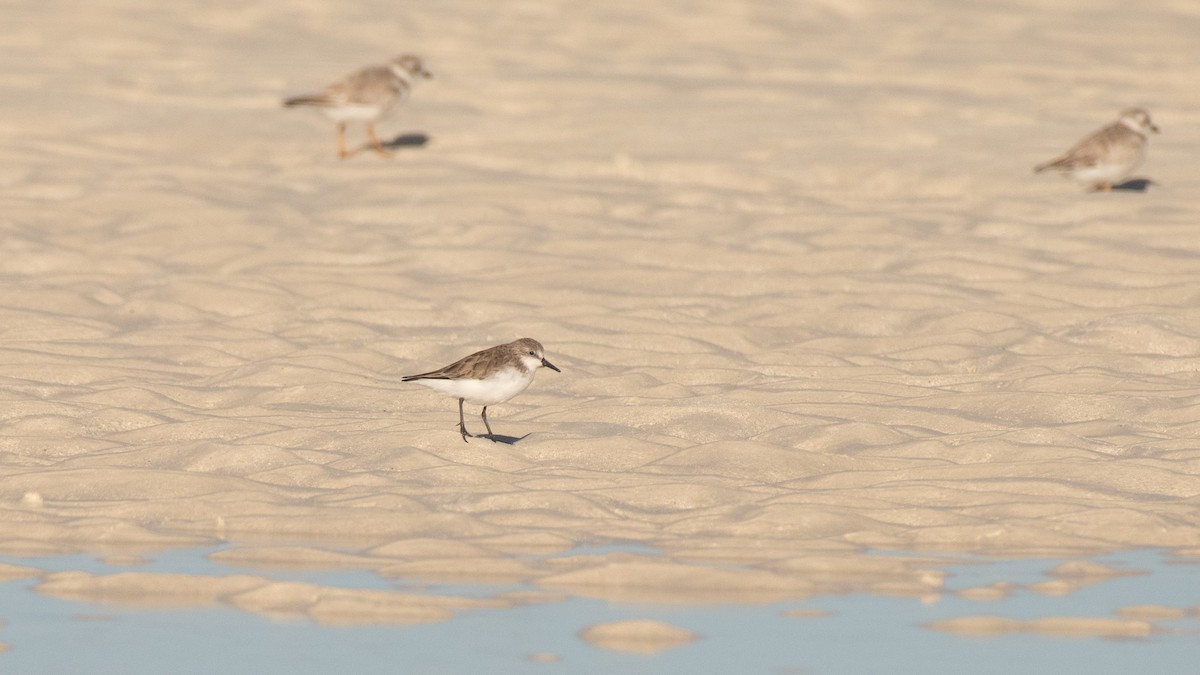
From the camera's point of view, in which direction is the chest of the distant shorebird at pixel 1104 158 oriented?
to the viewer's right

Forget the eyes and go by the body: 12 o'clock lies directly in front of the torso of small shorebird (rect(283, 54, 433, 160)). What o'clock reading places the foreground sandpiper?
The foreground sandpiper is roughly at 3 o'clock from the small shorebird.

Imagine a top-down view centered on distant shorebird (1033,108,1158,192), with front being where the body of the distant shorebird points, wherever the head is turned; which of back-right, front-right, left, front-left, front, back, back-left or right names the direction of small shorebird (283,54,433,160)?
back

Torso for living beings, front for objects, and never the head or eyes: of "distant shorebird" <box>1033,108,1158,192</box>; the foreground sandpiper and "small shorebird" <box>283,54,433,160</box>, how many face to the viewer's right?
3

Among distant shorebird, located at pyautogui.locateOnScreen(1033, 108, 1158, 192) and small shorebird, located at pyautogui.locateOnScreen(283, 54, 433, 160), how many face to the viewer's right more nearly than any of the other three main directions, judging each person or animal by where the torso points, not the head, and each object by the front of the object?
2

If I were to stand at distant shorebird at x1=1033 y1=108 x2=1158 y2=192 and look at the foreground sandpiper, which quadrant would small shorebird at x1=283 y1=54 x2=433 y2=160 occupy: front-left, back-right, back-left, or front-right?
front-right

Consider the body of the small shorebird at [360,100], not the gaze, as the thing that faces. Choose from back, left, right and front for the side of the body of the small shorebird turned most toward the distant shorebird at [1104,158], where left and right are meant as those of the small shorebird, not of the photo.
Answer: front

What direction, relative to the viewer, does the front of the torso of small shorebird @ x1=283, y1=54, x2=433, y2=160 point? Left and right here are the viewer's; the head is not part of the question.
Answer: facing to the right of the viewer

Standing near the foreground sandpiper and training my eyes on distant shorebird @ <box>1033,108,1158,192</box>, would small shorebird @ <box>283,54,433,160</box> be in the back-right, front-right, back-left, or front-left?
front-left

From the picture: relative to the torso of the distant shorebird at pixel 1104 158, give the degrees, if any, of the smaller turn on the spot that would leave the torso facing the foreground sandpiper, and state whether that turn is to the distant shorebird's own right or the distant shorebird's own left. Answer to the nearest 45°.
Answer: approximately 90° to the distant shorebird's own right

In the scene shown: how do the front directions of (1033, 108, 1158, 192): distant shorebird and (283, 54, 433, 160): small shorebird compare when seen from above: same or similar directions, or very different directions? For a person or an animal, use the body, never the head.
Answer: same or similar directions

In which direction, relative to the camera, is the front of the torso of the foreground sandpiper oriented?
to the viewer's right

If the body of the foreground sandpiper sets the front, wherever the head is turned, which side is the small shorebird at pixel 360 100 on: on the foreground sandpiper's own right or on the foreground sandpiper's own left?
on the foreground sandpiper's own left
